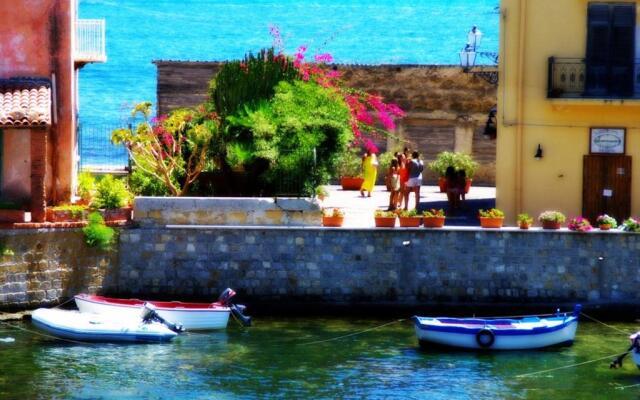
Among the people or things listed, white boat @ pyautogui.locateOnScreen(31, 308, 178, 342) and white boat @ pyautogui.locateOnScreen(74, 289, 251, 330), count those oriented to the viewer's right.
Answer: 0

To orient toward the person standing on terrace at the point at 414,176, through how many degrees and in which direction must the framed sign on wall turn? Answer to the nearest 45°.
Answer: approximately 90° to its right

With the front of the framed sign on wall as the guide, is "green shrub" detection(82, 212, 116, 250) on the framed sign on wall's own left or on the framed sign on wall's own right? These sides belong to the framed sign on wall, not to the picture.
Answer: on the framed sign on wall's own right

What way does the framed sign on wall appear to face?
toward the camera

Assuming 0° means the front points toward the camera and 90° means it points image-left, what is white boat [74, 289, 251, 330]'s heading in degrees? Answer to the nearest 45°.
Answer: approximately 90°

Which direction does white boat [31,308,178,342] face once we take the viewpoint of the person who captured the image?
facing to the left of the viewer

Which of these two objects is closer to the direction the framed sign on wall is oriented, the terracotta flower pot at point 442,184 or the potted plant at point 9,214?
the potted plant

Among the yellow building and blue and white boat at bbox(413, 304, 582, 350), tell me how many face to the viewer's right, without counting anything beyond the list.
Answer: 1

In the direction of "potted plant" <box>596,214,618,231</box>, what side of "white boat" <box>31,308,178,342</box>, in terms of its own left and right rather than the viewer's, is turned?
back

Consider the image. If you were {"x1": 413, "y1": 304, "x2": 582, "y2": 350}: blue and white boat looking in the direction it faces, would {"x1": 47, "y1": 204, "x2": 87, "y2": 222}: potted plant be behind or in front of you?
behind
